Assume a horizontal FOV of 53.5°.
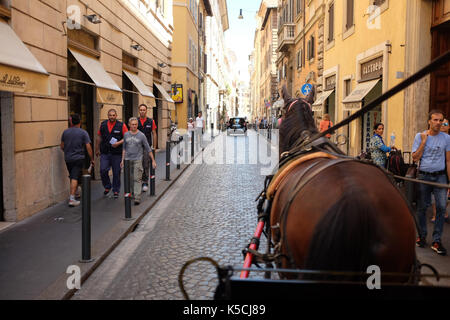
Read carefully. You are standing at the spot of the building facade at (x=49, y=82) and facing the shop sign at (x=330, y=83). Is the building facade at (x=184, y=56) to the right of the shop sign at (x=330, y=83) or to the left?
left

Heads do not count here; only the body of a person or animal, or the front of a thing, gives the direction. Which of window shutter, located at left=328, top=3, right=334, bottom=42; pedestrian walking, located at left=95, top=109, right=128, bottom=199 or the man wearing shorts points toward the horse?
the pedestrian walking

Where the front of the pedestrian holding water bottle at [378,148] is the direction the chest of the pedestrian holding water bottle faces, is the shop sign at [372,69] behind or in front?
behind

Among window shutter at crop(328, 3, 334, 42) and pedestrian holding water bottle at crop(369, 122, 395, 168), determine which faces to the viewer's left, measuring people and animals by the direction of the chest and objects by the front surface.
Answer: the window shutter

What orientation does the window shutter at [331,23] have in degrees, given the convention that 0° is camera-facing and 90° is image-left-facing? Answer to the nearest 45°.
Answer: approximately 90°

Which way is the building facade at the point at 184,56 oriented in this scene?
to the viewer's right

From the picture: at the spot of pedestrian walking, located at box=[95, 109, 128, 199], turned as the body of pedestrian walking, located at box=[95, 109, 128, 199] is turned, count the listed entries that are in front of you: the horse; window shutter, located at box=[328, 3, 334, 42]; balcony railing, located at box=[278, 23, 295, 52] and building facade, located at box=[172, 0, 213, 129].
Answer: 1

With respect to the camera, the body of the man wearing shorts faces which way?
away from the camera

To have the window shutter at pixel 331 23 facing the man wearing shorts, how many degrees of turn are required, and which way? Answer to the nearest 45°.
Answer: approximately 90° to its left

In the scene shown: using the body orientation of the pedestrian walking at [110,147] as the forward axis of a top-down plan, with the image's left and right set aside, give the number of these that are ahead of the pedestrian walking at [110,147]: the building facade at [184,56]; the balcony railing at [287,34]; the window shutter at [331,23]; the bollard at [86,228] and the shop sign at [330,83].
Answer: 1

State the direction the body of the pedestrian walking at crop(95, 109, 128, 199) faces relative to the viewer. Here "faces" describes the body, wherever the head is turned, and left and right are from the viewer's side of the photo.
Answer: facing the viewer

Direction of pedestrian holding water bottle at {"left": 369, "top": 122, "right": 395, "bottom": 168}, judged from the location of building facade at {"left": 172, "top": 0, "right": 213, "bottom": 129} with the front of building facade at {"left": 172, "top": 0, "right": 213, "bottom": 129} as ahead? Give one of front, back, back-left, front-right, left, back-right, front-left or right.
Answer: right

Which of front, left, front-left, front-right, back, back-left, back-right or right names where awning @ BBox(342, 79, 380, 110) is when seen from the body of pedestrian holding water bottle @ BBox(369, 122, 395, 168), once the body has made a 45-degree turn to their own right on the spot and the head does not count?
back

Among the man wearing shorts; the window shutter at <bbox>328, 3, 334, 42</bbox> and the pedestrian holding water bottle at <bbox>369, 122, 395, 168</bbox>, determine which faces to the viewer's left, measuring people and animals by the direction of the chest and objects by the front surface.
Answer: the window shutter

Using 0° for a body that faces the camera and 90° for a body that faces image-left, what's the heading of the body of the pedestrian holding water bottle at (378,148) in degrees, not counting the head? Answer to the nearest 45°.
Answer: approximately 315°

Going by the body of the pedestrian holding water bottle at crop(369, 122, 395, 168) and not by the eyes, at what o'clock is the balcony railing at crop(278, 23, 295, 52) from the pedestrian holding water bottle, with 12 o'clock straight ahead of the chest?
The balcony railing is roughly at 9 o'clock from the pedestrian holding water bottle.

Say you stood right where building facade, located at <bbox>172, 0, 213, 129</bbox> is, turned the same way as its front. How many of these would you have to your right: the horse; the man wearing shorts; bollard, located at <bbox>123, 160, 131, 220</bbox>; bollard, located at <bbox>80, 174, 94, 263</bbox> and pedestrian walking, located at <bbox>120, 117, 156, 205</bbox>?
5
